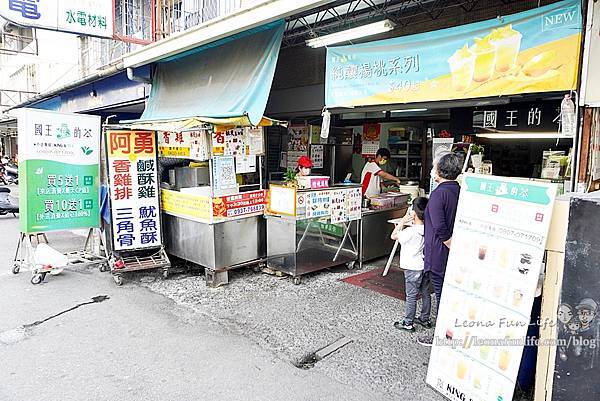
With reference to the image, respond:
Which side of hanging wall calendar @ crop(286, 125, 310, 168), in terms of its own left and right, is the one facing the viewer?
front

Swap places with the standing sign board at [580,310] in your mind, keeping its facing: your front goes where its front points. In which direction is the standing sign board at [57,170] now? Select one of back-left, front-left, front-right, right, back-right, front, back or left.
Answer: front-right

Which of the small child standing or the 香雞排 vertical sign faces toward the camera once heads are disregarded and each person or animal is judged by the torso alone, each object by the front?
the 香雞排 vertical sign

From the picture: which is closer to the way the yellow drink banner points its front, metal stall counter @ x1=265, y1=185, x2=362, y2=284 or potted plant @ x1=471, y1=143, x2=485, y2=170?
the metal stall counter

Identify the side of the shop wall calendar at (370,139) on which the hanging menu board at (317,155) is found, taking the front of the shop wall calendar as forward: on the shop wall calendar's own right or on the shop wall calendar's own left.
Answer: on the shop wall calendar's own right

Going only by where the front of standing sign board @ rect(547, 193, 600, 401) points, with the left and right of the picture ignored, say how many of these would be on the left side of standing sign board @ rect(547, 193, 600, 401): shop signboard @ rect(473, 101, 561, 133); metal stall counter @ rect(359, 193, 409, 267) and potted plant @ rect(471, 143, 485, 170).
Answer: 0

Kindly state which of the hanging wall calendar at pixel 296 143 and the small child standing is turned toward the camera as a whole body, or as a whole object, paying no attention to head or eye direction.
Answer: the hanging wall calendar

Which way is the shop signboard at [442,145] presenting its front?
toward the camera

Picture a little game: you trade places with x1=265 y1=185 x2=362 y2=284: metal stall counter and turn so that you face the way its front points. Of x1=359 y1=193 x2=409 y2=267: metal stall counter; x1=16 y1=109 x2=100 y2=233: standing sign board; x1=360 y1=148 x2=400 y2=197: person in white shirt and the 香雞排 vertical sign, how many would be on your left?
2

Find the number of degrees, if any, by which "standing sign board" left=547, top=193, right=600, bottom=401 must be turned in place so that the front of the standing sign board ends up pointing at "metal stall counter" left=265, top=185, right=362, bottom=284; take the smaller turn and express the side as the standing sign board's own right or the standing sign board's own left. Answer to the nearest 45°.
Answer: approximately 90° to the standing sign board's own right

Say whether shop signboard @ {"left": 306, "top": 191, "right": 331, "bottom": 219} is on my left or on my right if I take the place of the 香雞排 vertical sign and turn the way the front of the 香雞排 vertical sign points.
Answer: on my left
